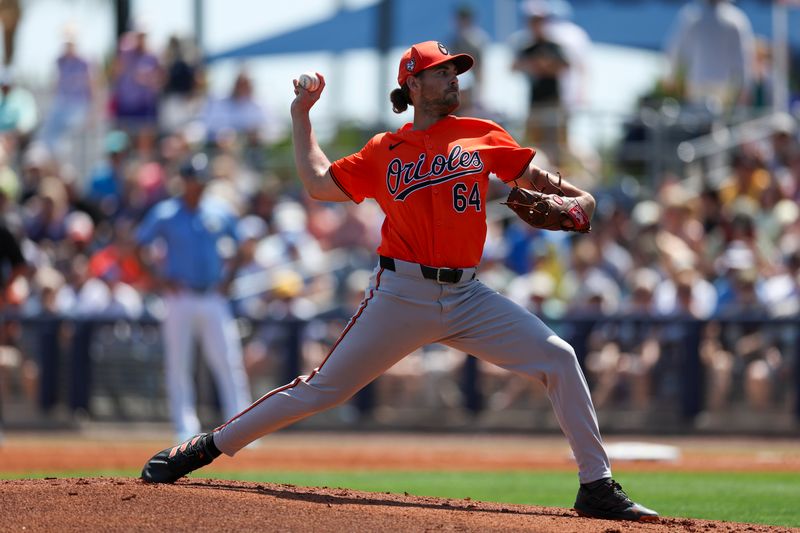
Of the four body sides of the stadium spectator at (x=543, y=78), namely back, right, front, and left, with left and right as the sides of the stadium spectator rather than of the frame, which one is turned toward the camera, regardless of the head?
front

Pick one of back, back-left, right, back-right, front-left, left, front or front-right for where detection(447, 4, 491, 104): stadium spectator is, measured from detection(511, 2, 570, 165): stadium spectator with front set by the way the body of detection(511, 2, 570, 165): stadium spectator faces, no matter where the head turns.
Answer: back-right

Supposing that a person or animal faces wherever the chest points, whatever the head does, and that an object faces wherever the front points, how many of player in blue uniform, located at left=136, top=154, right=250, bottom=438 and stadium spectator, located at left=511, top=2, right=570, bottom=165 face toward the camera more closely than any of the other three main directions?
2

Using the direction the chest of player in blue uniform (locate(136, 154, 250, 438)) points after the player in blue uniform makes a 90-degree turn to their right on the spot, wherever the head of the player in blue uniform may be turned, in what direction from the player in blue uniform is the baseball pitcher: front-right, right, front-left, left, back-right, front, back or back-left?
left

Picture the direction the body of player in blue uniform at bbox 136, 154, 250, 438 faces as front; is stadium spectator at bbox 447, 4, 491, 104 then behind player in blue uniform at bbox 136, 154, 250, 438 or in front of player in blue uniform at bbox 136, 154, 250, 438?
behind

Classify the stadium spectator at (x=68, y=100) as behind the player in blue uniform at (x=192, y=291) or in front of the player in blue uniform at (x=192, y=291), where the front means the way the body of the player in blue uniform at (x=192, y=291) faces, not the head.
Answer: behind

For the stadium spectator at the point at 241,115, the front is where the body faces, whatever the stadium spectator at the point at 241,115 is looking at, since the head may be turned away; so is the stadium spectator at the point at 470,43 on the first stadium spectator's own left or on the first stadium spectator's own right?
on the first stadium spectator's own left

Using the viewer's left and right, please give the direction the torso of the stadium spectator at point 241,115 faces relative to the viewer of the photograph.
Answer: facing the viewer

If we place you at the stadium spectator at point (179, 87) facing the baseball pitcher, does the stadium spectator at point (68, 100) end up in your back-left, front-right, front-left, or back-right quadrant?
back-right

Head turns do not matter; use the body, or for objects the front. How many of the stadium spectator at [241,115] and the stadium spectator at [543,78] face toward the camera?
2
